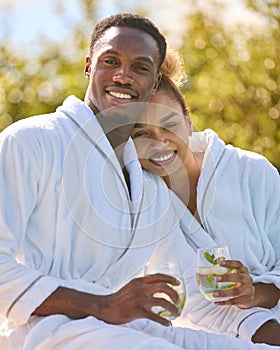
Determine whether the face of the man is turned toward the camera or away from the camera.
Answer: toward the camera

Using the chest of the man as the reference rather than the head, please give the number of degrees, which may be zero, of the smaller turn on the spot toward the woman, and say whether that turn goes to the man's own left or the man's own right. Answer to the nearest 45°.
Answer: approximately 90° to the man's own left

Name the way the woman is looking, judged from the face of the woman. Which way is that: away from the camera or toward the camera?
toward the camera

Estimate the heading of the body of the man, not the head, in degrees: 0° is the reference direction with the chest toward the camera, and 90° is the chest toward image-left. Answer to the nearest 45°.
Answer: approximately 315°
